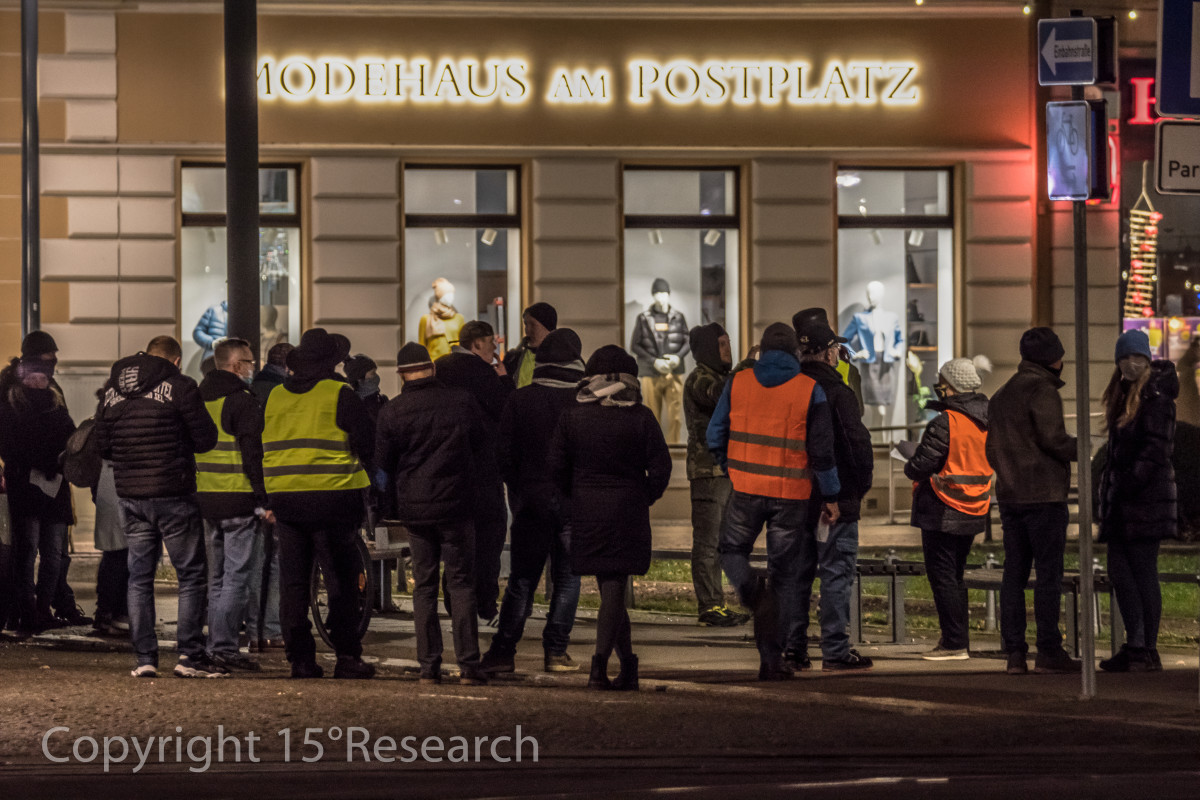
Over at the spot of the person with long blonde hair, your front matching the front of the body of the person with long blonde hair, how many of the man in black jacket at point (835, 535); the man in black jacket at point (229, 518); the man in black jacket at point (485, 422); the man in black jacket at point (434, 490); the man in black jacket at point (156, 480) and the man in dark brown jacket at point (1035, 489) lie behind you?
0

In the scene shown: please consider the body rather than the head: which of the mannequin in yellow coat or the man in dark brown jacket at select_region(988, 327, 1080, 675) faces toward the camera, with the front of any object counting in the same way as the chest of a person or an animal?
the mannequin in yellow coat

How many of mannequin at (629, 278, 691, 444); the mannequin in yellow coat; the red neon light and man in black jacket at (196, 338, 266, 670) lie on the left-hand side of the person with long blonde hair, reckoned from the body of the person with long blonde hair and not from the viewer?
0

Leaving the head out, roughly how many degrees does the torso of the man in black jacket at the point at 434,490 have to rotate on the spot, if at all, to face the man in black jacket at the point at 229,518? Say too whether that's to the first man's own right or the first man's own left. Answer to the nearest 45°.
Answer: approximately 45° to the first man's own left

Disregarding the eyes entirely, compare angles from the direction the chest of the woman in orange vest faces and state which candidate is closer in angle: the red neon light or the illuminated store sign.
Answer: the illuminated store sign

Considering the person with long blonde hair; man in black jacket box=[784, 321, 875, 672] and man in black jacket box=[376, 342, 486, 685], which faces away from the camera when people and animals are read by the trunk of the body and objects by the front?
man in black jacket box=[376, 342, 486, 685]

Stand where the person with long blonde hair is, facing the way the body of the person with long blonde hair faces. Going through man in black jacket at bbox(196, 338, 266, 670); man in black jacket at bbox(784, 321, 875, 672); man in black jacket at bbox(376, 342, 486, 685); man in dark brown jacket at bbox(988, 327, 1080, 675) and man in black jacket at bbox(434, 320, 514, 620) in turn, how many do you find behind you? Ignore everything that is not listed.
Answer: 0

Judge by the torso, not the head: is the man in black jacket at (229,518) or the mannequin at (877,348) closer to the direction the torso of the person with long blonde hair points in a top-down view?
the man in black jacket

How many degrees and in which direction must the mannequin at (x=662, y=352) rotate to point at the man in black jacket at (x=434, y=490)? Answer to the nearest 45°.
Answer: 0° — it already faces them

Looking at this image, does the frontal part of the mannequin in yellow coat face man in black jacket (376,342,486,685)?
yes

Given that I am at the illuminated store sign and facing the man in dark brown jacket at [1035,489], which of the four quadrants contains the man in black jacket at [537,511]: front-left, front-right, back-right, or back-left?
front-right

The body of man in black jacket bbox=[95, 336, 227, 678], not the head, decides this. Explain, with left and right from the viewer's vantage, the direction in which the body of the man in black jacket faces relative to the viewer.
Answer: facing away from the viewer and to the right of the viewer

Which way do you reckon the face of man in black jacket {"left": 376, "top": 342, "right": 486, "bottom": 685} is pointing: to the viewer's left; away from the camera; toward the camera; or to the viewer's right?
away from the camera

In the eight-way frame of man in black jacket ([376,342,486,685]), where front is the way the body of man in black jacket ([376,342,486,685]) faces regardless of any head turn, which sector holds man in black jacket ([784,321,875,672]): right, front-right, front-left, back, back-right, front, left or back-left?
right
